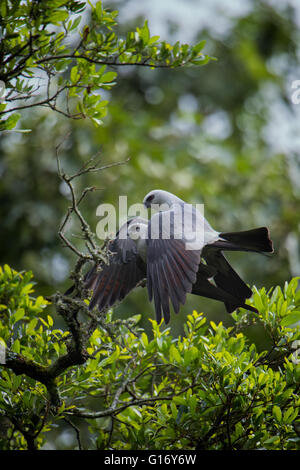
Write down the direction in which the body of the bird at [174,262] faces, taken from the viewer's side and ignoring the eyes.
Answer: to the viewer's left
